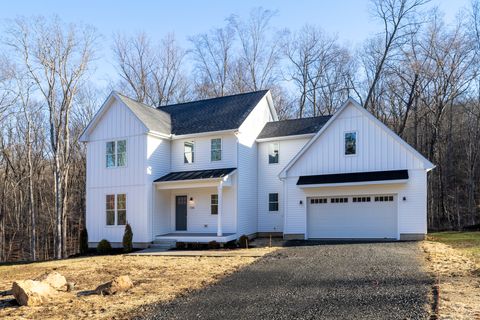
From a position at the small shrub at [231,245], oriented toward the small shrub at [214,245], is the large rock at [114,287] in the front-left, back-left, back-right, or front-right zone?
front-left

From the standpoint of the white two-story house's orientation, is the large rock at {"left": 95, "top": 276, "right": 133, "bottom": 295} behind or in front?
in front

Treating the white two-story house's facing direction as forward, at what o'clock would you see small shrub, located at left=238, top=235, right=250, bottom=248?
The small shrub is roughly at 12 o'clock from the white two-story house.

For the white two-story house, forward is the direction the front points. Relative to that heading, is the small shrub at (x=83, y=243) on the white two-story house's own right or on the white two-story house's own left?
on the white two-story house's own right

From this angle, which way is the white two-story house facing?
toward the camera
